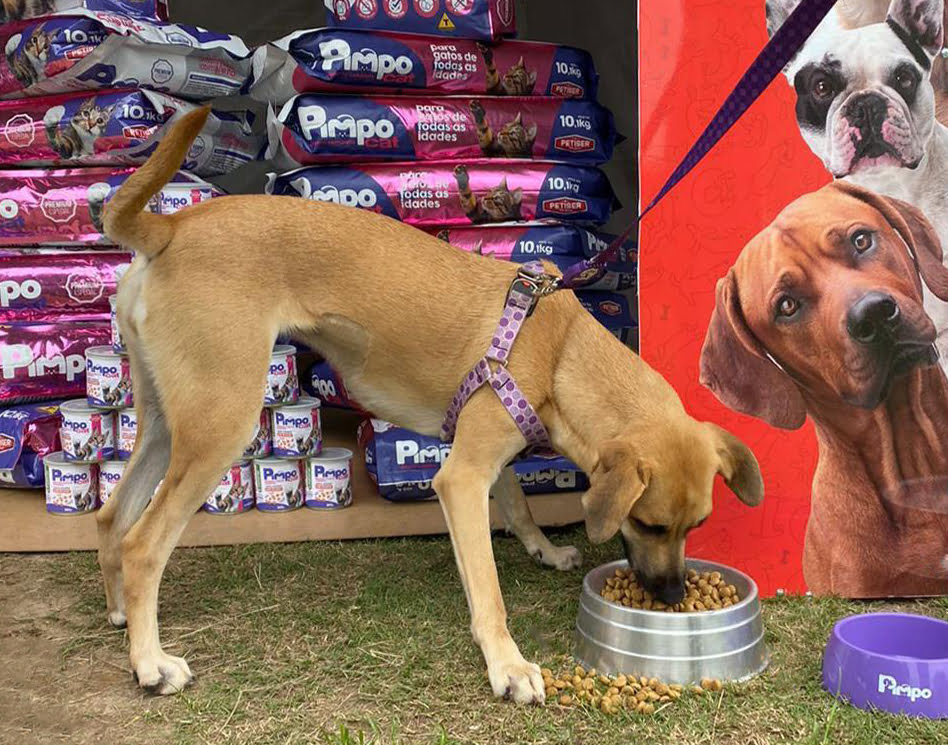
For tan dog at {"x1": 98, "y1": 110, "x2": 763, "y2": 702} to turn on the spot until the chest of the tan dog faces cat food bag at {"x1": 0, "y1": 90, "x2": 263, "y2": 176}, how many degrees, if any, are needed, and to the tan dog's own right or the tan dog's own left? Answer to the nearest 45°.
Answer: approximately 135° to the tan dog's own left

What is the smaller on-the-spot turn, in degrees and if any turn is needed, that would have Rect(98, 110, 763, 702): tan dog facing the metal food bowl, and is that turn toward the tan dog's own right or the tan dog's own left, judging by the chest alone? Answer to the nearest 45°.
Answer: approximately 45° to the tan dog's own right

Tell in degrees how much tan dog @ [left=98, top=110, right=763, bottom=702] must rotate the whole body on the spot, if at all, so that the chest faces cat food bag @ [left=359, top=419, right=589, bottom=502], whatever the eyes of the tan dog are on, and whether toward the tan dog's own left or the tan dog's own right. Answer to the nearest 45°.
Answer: approximately 90° to the tan dog's own left

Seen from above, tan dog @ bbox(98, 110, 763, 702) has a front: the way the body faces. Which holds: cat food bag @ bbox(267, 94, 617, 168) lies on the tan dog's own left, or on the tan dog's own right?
on the tan dog's own left

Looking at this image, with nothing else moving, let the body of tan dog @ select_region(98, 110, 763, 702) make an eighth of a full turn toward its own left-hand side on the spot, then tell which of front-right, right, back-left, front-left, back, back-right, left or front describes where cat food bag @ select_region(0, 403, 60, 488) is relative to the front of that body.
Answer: left

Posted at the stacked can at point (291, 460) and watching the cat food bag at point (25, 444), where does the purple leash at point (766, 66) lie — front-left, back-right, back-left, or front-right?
back-left

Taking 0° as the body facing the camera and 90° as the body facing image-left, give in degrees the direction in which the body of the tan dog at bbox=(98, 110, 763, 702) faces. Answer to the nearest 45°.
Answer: approximately 270°

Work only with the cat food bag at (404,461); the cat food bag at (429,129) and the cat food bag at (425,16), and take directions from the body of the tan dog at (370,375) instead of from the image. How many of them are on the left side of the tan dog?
3

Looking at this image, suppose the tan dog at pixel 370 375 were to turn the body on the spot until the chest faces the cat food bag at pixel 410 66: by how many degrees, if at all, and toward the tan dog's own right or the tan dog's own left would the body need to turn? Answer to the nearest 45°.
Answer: approximately 90° to the tan dog's own left

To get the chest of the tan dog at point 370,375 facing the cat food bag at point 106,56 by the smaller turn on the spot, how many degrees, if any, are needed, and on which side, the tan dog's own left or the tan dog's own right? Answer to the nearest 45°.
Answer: approximately 135° to the tan dog's own left

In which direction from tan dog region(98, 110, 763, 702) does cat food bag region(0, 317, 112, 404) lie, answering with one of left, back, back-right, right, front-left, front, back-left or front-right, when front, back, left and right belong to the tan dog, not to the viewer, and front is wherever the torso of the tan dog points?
back-left
